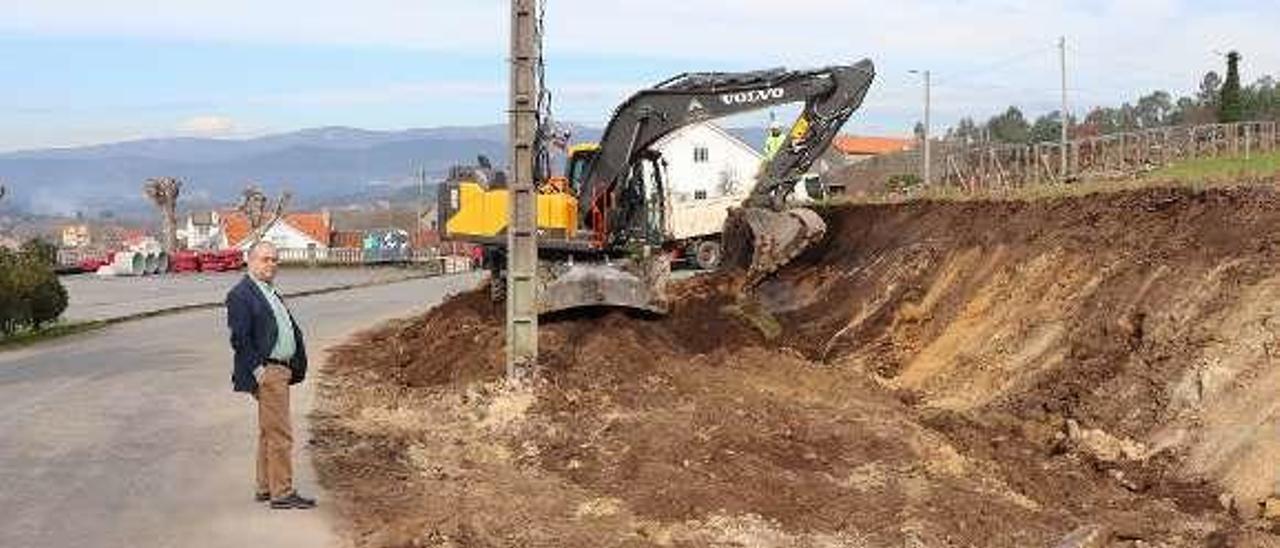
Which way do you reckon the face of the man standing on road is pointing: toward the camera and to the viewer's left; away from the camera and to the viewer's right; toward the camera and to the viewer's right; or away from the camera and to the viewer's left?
toward the camera and to the viewer's right

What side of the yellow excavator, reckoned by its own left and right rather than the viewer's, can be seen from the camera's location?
right

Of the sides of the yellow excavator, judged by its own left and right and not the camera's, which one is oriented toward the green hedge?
back

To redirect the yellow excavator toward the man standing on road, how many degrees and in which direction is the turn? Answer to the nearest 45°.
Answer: approximately 90° to its right

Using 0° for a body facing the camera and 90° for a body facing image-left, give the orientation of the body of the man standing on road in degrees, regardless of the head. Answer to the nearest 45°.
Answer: approximately 315°

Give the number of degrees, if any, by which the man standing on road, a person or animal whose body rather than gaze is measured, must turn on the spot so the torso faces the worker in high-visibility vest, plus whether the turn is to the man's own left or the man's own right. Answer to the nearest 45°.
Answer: approximately 90° to the man's own left
